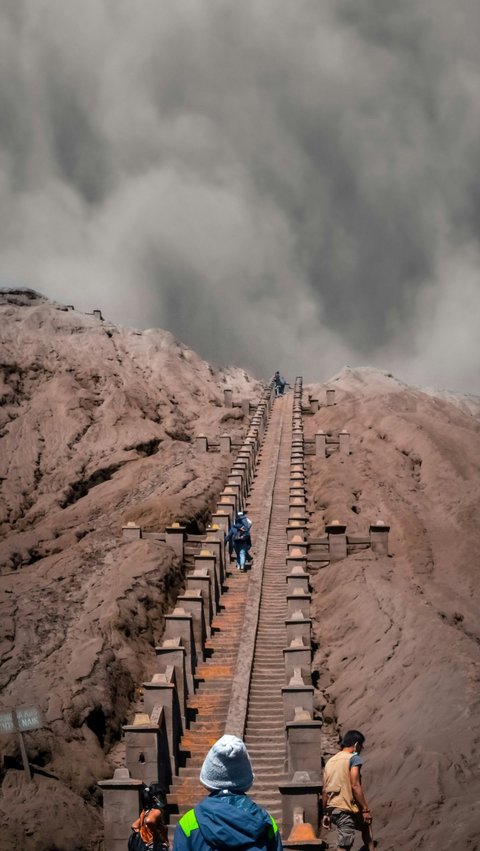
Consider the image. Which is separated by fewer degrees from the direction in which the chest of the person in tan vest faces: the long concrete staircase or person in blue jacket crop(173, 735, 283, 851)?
the long concrete staircase

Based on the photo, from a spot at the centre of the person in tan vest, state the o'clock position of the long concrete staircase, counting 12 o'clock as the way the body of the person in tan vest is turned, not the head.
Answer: The long concrete staircase is roughly at 10 o'clock from the person in tan vest.

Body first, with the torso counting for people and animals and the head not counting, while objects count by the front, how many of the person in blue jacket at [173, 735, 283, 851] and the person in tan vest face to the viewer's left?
0

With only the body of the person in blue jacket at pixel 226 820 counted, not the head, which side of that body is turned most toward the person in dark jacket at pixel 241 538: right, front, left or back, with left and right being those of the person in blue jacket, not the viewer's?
front

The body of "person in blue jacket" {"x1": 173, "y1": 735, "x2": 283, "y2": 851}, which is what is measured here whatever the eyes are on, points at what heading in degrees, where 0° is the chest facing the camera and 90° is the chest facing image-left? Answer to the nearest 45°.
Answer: approximately 180°

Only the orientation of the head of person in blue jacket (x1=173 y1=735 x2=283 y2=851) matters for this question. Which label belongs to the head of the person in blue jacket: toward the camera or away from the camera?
away from the camera

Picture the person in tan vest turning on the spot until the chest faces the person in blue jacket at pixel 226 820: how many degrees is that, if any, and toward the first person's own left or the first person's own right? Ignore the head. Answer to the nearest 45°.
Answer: approximately 135° to the first person's own right

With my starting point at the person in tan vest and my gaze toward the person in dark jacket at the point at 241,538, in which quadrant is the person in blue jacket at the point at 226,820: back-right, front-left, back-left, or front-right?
back-left

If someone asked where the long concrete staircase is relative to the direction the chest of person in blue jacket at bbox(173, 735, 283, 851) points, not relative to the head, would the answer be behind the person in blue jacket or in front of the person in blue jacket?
in front
